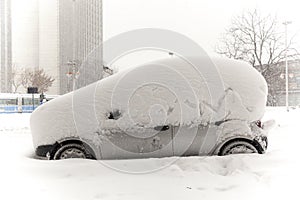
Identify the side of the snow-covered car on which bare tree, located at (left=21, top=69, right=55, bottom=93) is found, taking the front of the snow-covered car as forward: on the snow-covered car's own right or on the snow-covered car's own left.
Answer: on the snow-covered car's own right

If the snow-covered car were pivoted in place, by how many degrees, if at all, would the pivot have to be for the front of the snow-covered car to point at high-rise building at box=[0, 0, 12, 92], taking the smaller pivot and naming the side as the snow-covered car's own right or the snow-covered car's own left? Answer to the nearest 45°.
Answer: approximately 45° to the snow-covered car's own right

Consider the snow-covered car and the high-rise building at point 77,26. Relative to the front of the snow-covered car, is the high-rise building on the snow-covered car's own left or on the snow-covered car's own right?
on the snow-covered car's own right

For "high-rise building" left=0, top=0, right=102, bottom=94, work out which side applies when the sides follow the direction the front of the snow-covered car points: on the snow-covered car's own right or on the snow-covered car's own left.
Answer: on the snow-covered car's own right

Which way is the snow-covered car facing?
to the viewer's left
